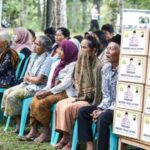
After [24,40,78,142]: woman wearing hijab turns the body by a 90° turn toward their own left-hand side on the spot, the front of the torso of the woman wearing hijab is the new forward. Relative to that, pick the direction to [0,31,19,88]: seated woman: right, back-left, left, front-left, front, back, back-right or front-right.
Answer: back

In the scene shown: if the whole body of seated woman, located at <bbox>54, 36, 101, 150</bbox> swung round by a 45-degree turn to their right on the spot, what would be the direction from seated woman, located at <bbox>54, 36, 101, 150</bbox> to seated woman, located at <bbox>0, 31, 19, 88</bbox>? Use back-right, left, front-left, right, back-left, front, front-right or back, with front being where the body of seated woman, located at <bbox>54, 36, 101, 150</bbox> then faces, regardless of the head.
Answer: front-right

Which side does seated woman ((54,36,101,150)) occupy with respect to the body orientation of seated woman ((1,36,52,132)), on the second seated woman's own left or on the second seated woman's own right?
on the second seated woman's own left

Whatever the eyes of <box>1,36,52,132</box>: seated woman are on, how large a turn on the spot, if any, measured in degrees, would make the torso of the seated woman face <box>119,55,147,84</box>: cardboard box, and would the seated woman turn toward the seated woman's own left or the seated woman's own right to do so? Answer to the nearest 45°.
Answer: approximately 90° to the seated woman's own left
